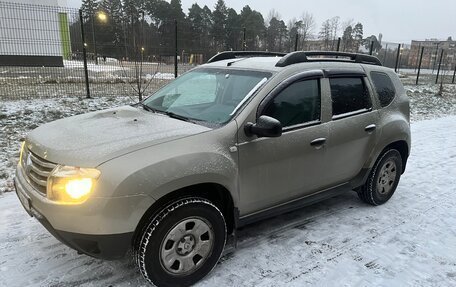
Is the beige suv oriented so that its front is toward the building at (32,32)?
no

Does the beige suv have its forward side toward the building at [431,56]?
no

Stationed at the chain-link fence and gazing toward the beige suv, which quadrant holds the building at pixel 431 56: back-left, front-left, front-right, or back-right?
back-left

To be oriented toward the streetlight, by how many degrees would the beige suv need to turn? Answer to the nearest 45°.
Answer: approximately 135° to its right

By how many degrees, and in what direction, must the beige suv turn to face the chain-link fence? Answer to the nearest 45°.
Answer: approximately 90° to its right
